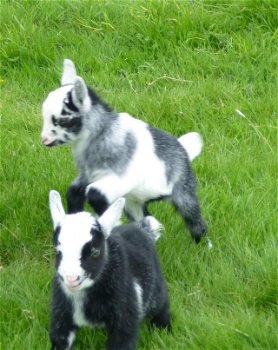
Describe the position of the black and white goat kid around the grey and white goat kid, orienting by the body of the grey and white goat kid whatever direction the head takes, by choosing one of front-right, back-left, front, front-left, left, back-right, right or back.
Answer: left

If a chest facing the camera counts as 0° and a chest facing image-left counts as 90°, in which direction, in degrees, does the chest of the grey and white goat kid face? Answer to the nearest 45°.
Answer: approximately 90°

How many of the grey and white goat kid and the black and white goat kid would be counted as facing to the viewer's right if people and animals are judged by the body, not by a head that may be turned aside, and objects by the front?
0

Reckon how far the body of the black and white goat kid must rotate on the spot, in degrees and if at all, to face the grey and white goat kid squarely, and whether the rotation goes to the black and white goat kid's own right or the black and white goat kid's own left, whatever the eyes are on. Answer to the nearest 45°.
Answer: approximately 135° to the black and white goat kid's own right

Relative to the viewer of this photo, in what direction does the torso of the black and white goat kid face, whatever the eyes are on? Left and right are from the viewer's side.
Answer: facing the viewer and to the left of the viewer
